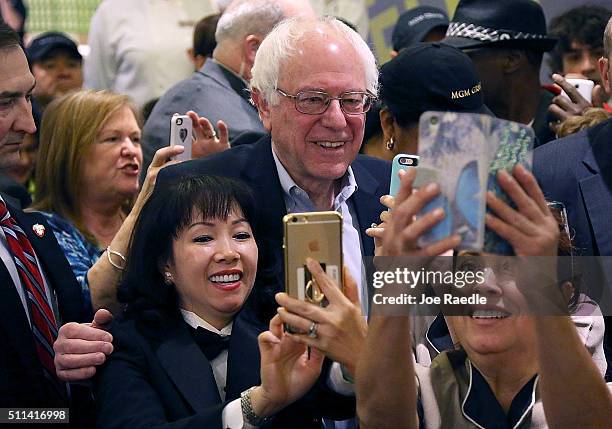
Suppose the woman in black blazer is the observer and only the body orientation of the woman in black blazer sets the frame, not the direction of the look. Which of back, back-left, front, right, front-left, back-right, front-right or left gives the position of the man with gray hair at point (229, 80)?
back-left

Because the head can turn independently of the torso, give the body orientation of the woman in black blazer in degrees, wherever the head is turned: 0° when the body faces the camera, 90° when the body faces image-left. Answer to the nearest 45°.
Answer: approximately 315°
